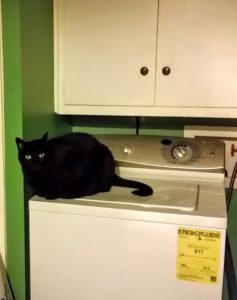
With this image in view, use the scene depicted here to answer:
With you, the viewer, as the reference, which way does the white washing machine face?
facing the viewer

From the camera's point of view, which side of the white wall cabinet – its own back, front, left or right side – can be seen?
front

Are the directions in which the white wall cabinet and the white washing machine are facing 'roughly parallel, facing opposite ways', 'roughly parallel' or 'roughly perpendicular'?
roughly parallel

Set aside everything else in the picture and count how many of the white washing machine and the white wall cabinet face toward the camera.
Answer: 2
